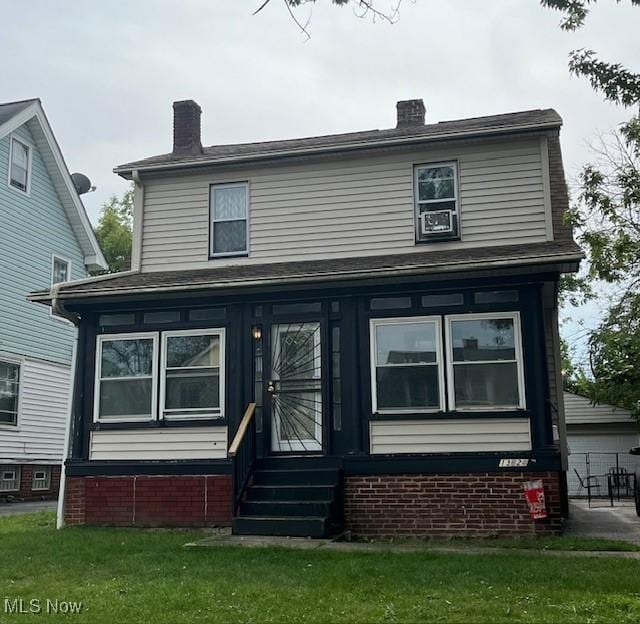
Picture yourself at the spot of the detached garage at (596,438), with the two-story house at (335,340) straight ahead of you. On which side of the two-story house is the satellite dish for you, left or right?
right

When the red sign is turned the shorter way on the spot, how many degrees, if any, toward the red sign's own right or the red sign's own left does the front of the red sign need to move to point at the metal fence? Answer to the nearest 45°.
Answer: approximately 180°

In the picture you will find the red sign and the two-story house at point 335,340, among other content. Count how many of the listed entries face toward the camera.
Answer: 2

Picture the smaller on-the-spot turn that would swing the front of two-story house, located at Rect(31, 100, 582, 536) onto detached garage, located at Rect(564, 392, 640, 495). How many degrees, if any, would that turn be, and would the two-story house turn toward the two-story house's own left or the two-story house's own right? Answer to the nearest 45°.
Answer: approximately 135° to the two-story house's own left

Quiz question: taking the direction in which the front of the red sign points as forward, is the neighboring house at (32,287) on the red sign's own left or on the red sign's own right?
on the red sign's own right

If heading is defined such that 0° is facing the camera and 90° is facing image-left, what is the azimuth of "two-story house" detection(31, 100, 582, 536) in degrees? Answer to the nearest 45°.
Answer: approximately 0°

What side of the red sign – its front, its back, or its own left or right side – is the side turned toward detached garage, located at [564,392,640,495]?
back

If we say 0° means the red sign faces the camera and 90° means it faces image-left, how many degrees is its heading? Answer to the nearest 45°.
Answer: approximately 0°

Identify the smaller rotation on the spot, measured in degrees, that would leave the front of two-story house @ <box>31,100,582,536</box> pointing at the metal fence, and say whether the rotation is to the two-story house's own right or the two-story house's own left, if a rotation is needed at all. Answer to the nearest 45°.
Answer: approximately 135° to the two-story house's own left

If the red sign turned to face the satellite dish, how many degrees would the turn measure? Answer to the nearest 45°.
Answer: approximately 135° to its right
